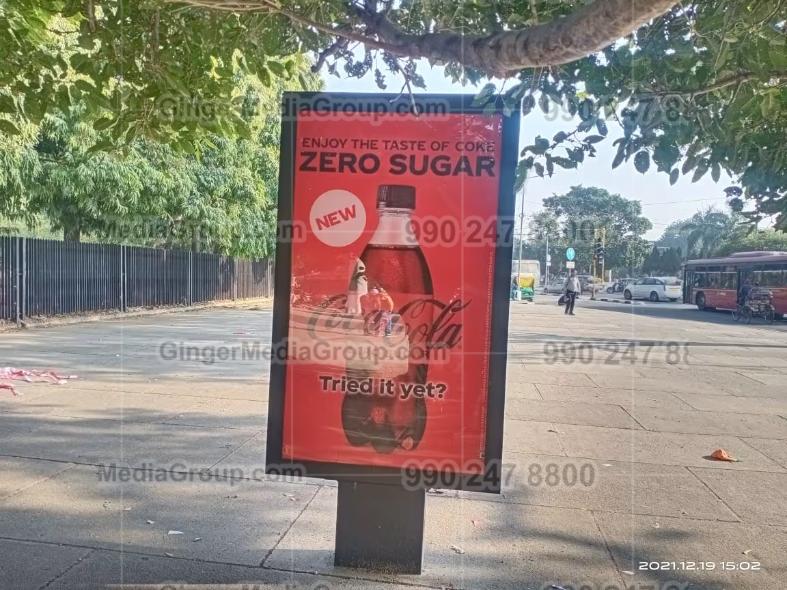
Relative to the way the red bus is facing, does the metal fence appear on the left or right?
on its left

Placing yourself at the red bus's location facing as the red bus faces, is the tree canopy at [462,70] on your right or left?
on your left

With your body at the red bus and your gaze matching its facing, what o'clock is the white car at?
The white car is roughly at 1 o'clock from the red bus.

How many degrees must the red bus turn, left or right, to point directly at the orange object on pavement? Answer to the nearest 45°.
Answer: approximately 135° to its left

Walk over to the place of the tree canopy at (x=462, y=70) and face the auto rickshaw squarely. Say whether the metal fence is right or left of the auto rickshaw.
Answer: left

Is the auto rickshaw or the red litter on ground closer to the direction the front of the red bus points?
the auto rickshaw

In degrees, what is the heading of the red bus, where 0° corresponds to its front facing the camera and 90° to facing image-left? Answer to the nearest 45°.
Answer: approximately 135°

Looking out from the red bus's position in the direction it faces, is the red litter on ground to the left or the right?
on its left

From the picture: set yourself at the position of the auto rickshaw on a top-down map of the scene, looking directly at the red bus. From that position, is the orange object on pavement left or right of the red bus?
right
